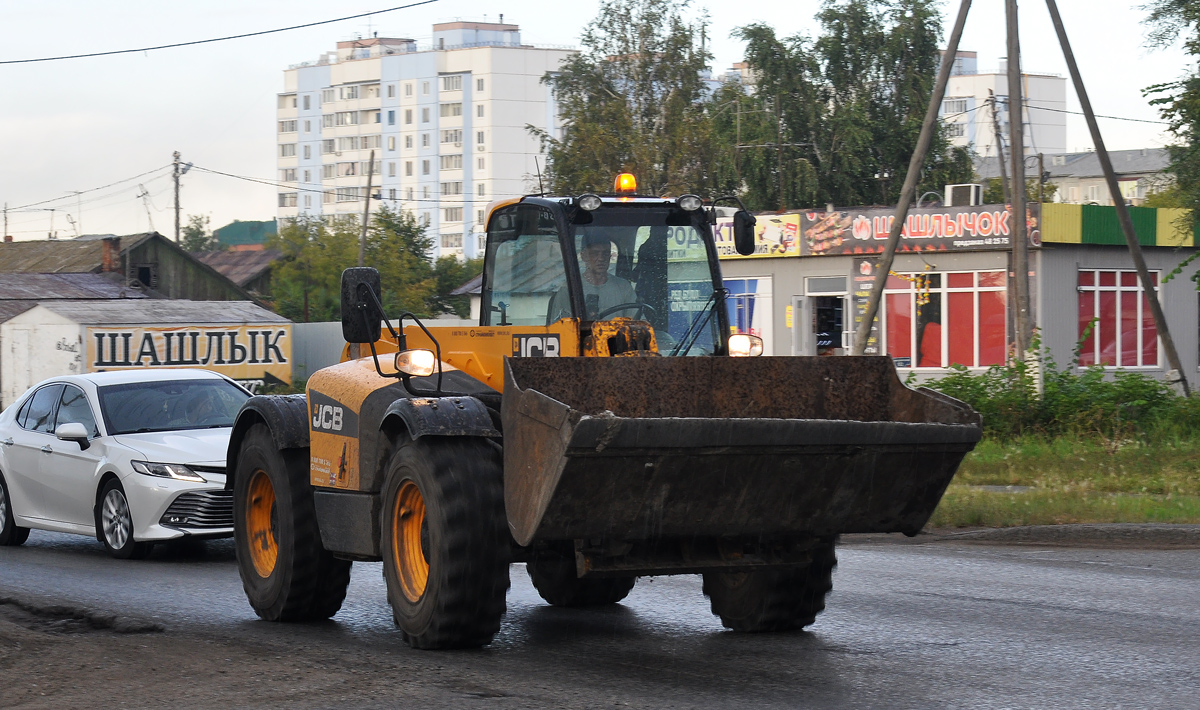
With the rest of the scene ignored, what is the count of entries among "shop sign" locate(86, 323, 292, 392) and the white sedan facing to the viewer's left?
0

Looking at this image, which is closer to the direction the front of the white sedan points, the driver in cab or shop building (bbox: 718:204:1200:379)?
the driver in cab

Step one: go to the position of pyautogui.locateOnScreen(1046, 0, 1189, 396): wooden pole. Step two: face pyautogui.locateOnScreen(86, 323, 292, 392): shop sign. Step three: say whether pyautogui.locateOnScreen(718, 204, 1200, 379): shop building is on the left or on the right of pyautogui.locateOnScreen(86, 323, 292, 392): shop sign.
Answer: right

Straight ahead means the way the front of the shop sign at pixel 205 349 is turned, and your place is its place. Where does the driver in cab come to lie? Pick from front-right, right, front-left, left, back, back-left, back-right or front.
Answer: front

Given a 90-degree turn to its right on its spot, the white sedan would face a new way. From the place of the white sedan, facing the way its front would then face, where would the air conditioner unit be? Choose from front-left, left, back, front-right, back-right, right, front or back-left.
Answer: back

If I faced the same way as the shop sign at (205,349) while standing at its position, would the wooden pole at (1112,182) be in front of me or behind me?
in front

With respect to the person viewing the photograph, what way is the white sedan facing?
facing the viewer and to the right of the viewer

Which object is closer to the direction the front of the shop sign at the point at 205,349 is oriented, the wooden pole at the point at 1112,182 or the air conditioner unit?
the wooden pole

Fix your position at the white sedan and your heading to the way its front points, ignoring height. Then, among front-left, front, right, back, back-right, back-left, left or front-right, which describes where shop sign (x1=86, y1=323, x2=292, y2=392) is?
back-left

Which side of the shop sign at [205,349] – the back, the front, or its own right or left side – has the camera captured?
front

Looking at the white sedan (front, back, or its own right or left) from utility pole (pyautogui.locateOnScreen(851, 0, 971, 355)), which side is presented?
left

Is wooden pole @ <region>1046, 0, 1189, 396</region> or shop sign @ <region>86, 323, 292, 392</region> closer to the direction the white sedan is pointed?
the wooden pole

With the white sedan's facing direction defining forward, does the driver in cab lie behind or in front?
in front

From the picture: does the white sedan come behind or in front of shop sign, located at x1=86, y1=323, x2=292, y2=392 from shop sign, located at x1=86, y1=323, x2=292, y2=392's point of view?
in front
